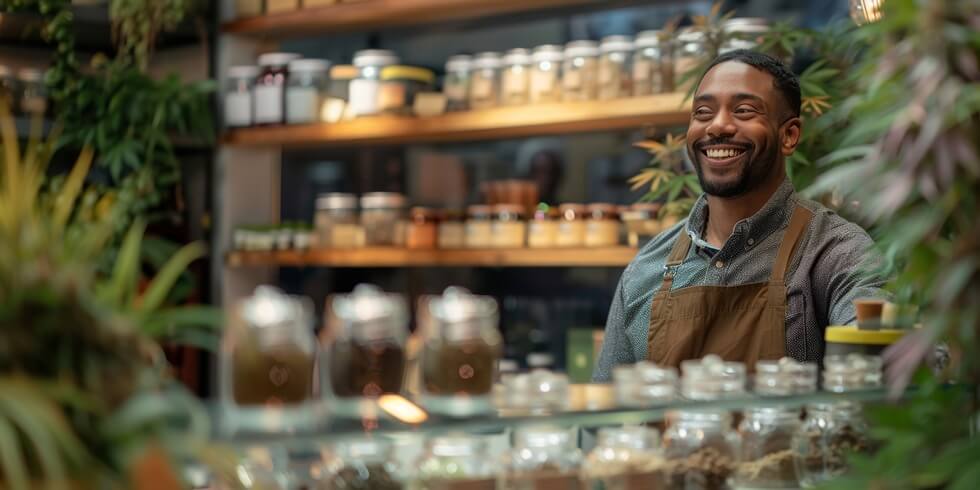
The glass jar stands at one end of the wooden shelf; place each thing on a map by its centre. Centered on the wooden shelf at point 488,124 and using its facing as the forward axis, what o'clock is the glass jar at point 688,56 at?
The glass jar is roughly at 9 o'clock from the wooden shelf.

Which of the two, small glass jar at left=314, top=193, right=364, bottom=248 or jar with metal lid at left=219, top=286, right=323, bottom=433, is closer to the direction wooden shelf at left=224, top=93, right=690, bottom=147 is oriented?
the jar with metal lid

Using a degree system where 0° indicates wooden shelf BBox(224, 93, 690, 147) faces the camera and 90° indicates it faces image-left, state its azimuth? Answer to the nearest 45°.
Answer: approximately 45°

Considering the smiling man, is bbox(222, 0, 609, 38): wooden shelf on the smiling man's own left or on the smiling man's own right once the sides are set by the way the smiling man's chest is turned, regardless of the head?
on the smiling man's own right

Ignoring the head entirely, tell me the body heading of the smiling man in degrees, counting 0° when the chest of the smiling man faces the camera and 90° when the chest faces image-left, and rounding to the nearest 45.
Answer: approximately 45°

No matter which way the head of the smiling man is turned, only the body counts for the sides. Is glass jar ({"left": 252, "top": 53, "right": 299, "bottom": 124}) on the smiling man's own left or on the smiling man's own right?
on the smiling man's own right

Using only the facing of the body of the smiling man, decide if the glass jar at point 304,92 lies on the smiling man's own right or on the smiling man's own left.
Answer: on the smiling man's own right

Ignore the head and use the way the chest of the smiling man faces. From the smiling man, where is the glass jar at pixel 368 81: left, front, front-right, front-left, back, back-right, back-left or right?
right

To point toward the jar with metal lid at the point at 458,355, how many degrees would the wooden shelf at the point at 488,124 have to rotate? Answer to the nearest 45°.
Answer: approximately 45° to its left

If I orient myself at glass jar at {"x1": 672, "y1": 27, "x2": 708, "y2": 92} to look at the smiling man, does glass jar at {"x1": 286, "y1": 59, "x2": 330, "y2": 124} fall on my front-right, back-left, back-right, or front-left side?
back-right

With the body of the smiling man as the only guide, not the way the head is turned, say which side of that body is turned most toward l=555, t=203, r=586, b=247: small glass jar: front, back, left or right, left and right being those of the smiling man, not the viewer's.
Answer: right

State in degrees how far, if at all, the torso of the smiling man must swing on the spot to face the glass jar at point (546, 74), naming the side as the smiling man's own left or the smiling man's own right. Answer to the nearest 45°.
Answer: approximately 90° to the smiling man's own right

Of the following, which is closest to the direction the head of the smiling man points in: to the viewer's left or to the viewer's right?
to the viewer's left
